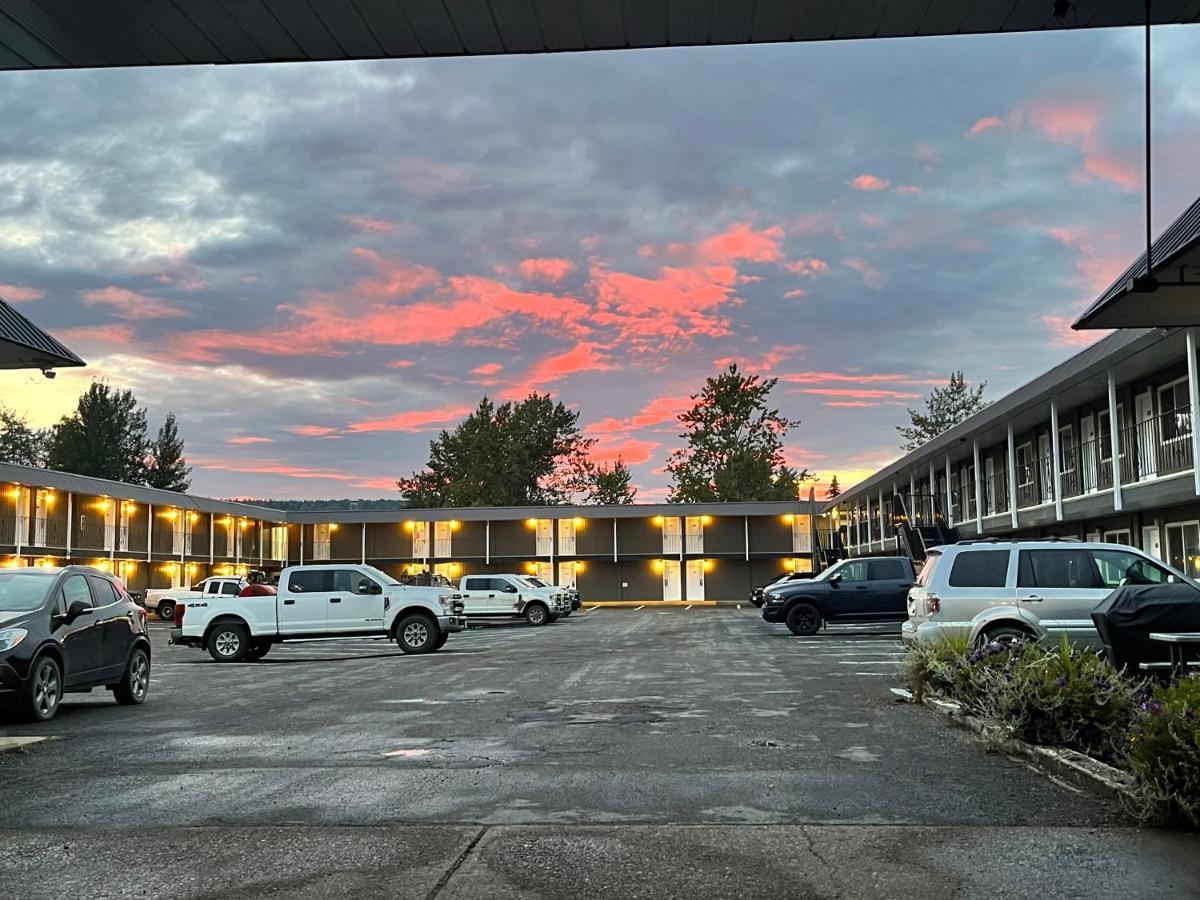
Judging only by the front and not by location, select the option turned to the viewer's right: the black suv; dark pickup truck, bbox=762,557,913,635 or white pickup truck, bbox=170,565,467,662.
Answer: the white pickup truck

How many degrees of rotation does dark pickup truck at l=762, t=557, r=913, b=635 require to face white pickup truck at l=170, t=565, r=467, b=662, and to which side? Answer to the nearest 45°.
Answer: approximately 45° to its left

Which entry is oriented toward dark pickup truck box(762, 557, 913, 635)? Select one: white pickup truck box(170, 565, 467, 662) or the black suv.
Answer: the white pickup truck

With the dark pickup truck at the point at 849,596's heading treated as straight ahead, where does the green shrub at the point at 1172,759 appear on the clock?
The green shrub is roughly at 9 o'clock from the dark pickup truck.

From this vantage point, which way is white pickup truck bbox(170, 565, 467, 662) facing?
to the viewer's right

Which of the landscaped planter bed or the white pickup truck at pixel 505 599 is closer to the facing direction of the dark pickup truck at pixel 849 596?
the white pickup truck

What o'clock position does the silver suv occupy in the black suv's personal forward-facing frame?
The silver suv is roughly at 8 o'clock from the black suv.

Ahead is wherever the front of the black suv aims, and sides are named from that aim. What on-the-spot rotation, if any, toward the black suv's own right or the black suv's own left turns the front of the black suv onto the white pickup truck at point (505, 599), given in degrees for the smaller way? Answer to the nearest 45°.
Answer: approximately 180°

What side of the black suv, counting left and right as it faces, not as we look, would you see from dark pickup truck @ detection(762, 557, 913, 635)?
back

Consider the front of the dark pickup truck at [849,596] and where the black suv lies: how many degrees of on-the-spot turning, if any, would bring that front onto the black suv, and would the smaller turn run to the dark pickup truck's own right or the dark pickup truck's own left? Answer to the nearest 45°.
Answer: approximately 45° to the dark pickup truck's own left

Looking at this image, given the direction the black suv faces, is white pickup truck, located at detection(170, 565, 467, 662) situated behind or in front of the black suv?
behind

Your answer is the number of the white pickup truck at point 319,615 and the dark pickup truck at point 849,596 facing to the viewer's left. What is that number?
1

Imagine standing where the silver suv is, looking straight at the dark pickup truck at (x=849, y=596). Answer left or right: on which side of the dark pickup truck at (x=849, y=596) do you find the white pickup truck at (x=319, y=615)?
left

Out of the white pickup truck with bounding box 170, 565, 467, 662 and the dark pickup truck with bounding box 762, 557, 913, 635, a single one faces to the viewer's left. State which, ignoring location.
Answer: the dark pickup truck

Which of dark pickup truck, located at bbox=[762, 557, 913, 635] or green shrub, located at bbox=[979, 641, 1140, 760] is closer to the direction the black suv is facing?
the green shrub

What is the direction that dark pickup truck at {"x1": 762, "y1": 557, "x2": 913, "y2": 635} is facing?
to the viewer's left
